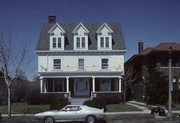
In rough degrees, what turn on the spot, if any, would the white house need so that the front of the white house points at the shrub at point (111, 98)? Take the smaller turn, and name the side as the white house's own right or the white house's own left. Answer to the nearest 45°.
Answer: approximately 45° to the white house's own left

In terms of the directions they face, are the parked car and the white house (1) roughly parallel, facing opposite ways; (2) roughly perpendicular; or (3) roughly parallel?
roughly perpendicular

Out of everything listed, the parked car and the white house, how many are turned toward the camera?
1

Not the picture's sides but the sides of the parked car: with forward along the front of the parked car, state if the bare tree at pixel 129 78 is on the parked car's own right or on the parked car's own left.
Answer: on the parked car's own right

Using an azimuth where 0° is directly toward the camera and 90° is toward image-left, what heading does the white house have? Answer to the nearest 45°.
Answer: approximately 0°

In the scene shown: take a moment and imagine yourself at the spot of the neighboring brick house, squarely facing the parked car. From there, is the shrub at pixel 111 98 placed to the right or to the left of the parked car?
right

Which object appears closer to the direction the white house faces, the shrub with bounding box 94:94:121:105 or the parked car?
the parked car

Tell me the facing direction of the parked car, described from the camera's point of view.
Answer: facing to the left of the viewer

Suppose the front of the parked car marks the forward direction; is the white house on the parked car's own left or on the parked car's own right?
on the parked car's own right

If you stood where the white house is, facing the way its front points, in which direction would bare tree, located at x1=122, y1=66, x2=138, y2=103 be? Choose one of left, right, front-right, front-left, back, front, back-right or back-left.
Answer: front-left
